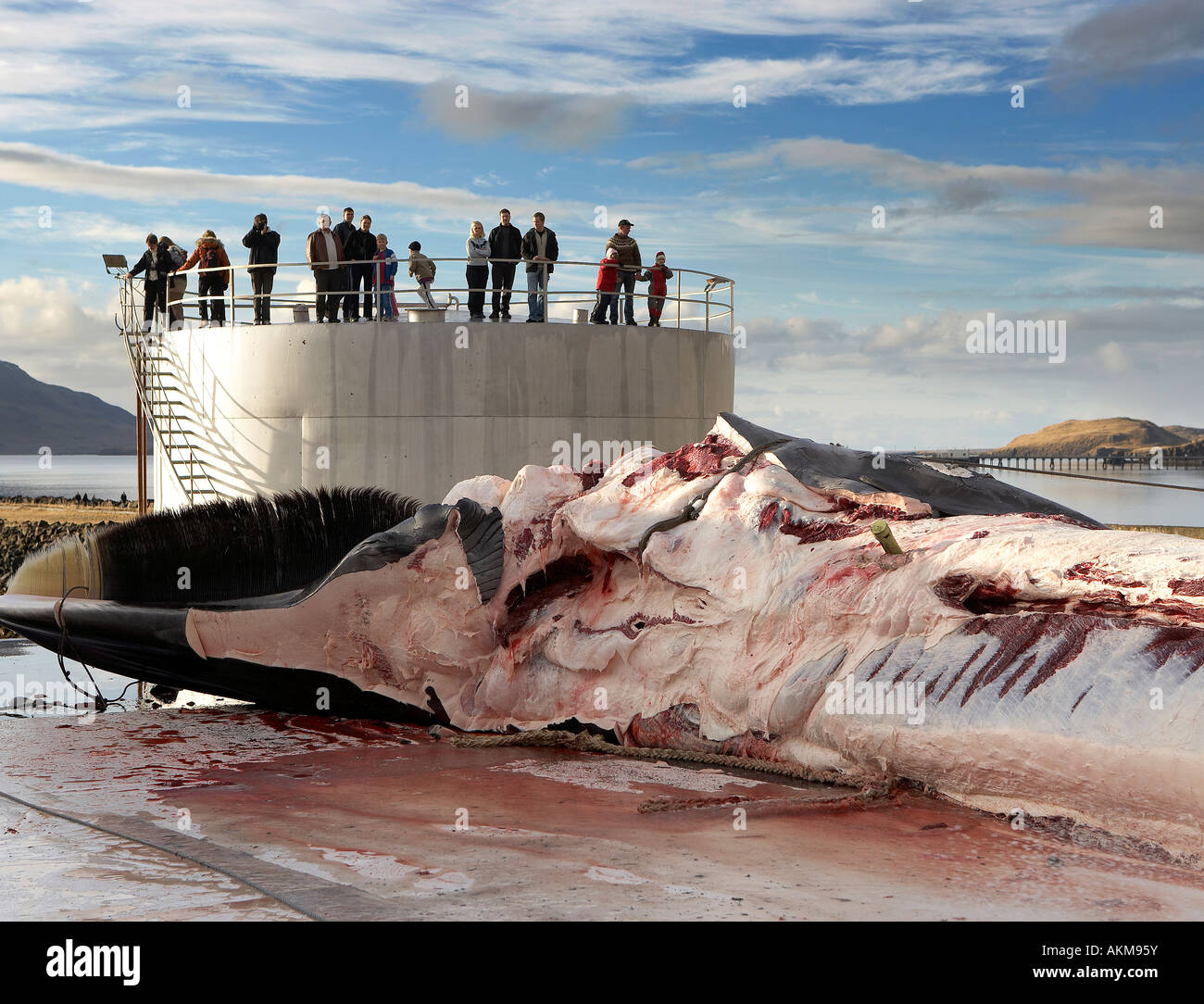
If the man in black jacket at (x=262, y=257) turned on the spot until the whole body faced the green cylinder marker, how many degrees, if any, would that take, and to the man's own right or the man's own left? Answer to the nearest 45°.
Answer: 0° — they already face it

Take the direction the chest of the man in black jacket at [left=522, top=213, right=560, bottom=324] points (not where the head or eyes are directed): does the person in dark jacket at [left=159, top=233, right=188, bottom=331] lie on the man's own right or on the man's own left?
on the man's own right

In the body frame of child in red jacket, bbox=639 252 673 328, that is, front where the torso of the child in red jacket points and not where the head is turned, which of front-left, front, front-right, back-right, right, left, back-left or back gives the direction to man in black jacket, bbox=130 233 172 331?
right

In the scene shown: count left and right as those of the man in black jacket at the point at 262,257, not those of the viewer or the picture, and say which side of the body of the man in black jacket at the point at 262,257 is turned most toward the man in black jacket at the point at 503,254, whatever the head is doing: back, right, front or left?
left

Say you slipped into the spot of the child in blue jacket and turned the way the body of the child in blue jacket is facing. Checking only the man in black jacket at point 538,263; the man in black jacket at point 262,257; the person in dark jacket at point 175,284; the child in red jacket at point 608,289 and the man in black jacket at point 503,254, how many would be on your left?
3

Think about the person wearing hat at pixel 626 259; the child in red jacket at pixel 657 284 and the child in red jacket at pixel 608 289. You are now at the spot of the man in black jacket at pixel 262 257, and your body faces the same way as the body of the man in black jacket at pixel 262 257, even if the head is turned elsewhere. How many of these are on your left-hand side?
3

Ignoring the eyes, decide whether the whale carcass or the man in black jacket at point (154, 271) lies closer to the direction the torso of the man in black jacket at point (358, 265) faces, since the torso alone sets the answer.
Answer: the whale carcass
